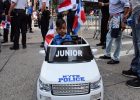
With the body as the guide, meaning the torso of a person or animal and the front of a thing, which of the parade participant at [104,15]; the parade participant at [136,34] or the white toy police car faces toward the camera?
the white toy police car

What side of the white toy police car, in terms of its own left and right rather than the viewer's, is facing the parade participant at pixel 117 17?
back

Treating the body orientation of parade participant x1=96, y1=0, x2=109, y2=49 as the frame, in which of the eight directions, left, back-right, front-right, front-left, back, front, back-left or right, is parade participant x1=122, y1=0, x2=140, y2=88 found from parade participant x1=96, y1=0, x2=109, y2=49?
left

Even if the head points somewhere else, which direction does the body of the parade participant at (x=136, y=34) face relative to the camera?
to the viewer's left

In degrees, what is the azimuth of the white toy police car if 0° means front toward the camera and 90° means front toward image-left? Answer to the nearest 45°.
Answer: approximately 0°

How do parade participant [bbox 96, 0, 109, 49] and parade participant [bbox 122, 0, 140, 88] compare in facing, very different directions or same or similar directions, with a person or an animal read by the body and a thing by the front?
same or similar directions

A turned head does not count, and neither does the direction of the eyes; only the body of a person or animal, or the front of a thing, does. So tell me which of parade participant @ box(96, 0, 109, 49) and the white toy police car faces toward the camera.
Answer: the white toy police car

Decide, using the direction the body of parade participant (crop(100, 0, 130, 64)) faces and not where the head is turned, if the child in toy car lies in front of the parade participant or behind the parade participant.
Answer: in front
